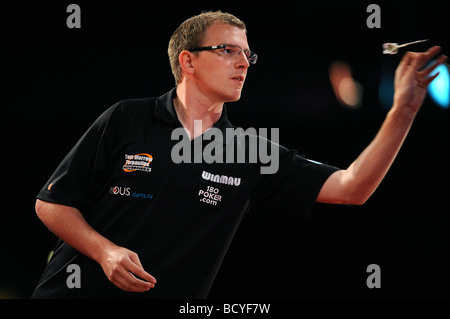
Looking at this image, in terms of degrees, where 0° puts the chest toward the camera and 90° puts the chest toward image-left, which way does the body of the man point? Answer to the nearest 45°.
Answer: approximately 315°
